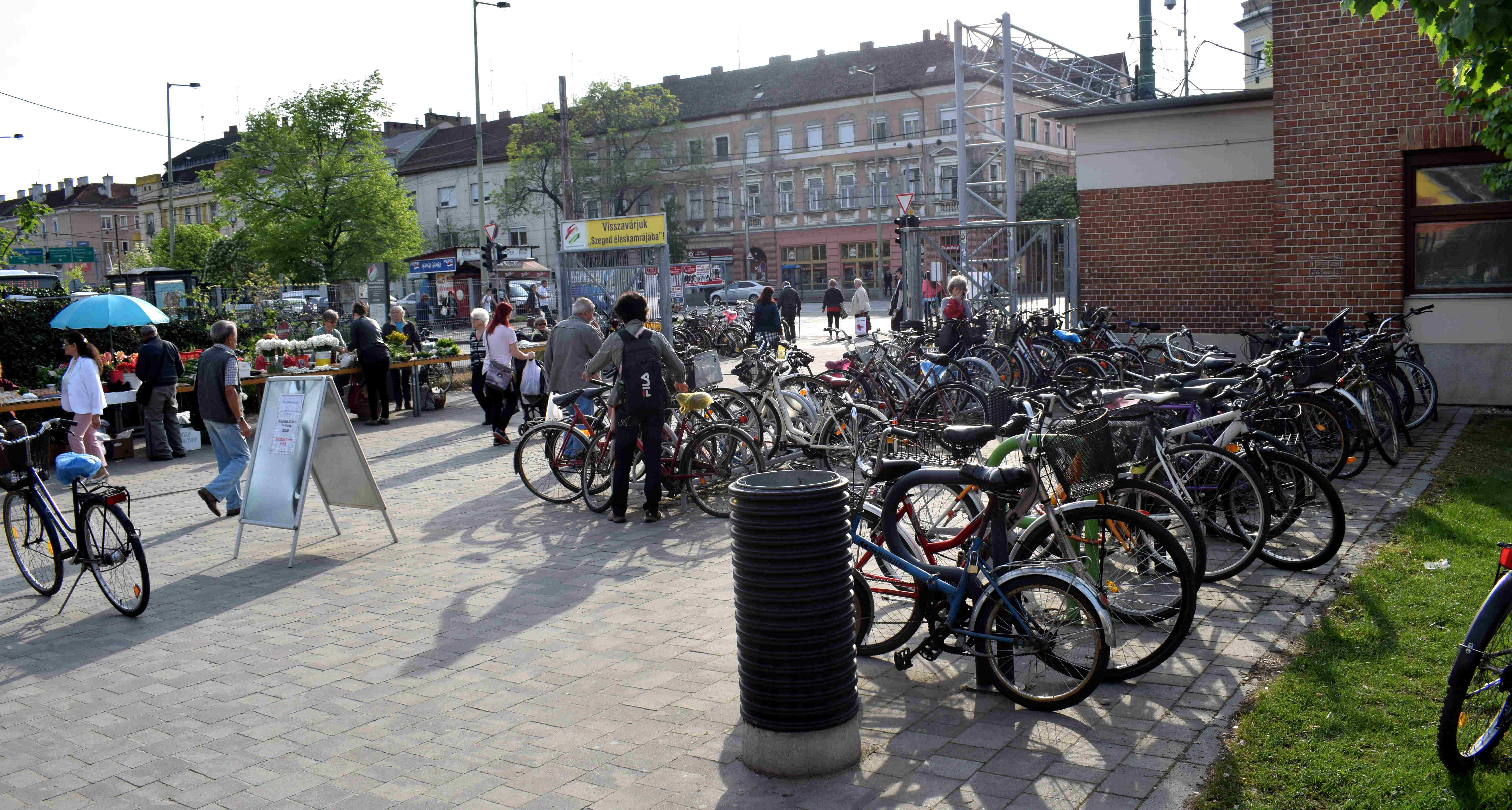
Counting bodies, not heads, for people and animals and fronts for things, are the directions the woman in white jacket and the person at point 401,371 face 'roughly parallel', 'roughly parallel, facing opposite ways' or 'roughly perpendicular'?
roughly perpendicular

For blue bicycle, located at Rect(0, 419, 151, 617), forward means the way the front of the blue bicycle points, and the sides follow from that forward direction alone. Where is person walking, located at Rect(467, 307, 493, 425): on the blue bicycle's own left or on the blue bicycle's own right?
on the blue bicycle's own right

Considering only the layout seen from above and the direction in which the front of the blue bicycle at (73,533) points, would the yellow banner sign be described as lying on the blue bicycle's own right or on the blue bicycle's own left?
on the blue bicycle's own right

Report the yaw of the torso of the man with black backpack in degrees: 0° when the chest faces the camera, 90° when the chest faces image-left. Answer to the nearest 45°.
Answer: approximately 180°

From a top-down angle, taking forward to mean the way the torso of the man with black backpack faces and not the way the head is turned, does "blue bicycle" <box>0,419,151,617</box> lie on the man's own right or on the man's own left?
on the man's own left

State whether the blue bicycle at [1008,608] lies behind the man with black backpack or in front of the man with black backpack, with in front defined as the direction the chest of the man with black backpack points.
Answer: behind

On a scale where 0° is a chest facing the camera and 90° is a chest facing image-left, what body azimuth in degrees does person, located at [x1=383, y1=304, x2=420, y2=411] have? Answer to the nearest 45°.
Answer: approximately 0°

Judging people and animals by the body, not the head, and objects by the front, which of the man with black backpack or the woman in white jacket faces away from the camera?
the man with black backpack
